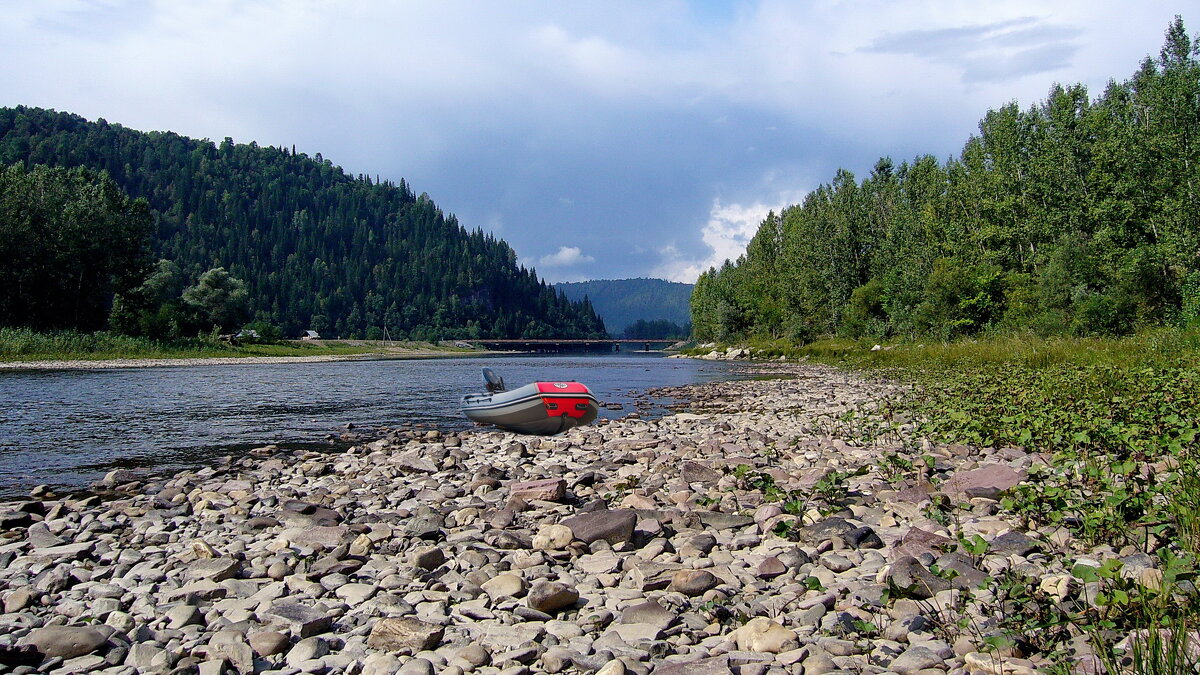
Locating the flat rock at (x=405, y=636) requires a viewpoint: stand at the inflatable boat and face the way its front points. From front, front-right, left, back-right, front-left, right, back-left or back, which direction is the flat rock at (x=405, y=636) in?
front-right

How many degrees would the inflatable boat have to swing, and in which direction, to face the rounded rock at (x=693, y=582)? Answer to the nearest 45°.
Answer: approximately 45° to its right

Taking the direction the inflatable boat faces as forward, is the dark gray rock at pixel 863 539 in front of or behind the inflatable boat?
in front

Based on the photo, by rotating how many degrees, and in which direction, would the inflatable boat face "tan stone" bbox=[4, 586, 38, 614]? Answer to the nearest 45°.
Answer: approximately 45° to its right

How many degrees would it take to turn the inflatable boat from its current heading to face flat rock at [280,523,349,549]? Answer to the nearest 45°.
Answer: approximately 45° to its right

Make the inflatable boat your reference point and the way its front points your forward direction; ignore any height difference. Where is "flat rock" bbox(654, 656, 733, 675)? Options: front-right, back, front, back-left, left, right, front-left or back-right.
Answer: front-right

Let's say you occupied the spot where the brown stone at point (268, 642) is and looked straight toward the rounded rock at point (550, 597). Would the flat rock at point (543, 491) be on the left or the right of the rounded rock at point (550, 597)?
left

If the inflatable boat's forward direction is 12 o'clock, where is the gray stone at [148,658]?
The gray stone is roughly at 2 o'clock from the inflatable boat.

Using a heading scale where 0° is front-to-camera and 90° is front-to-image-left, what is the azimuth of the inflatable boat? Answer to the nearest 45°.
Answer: approximately 315°
